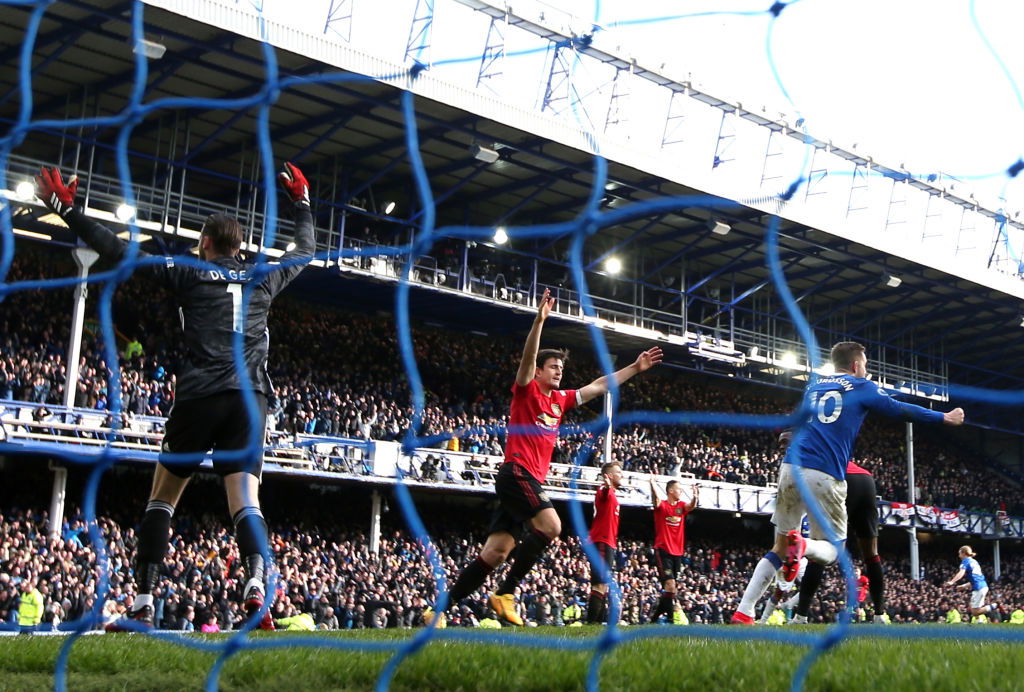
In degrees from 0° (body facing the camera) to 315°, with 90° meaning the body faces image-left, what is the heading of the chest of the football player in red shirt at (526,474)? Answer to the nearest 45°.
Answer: approximately 315°

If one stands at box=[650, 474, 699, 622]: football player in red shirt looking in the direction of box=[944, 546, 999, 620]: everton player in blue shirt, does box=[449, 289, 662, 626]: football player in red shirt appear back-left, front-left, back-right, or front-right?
back-right

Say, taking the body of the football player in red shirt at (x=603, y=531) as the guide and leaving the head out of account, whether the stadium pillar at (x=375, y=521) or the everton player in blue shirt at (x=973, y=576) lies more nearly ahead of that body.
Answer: the everton player in blue shirt

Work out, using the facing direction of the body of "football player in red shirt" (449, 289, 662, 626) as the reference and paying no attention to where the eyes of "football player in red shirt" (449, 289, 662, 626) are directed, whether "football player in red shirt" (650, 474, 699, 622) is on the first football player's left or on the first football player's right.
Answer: on the first football player's left

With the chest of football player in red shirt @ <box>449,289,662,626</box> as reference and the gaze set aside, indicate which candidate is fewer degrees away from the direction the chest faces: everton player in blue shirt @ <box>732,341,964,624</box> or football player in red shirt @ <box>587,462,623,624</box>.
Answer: the everton player in blue shirt

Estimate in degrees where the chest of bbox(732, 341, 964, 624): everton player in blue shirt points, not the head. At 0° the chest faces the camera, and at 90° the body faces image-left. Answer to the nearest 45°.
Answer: approximately 225°

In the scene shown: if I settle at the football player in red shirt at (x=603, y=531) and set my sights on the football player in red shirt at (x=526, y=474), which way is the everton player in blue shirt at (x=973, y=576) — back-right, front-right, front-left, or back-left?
back-left

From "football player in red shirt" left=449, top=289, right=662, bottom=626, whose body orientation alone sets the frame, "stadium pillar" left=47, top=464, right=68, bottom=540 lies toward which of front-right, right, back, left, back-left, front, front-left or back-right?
back

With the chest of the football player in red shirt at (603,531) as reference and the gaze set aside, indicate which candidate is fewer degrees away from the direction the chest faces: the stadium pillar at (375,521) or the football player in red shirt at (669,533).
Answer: the football player in red shirt

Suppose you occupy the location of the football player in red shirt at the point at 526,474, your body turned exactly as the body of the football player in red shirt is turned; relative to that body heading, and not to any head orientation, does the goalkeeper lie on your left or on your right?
on your right

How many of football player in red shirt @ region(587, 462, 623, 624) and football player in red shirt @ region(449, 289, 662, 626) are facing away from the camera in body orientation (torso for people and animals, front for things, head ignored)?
0

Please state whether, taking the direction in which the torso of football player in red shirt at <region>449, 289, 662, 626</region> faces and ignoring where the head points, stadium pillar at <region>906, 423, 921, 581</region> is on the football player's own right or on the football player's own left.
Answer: on the football player's own left

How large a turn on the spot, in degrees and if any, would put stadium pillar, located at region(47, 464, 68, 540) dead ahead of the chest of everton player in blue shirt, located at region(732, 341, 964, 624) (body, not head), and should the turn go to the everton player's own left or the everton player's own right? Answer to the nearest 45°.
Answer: approximately 90° to the everton player's own left
